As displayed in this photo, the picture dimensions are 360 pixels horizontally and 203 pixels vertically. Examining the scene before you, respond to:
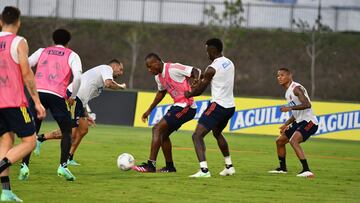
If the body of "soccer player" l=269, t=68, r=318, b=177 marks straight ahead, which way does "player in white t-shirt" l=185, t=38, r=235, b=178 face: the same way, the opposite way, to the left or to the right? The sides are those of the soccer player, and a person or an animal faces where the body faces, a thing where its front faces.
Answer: to the right

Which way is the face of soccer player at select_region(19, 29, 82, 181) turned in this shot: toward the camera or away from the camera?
away from the camera

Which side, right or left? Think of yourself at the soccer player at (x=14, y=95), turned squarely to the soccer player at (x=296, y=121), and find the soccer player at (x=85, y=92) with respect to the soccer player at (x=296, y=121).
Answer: left

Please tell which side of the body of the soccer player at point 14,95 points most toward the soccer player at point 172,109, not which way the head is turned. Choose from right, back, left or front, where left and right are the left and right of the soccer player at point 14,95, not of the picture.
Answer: front

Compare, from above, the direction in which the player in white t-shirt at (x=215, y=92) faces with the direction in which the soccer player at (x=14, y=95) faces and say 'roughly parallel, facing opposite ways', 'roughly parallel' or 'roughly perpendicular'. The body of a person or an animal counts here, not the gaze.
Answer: roughly perpendicular

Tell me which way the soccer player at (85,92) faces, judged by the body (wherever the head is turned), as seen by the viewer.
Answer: to the viewer's right

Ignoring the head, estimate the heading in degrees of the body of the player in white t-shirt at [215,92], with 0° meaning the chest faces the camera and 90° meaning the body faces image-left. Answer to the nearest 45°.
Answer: approximately 135°

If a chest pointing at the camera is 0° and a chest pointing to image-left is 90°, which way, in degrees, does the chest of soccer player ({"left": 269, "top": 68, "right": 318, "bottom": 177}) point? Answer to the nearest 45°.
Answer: approximately 45°

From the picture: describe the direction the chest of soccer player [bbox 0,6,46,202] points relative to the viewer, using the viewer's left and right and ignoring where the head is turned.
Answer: facing away from the viewer and to the right of the viewer
